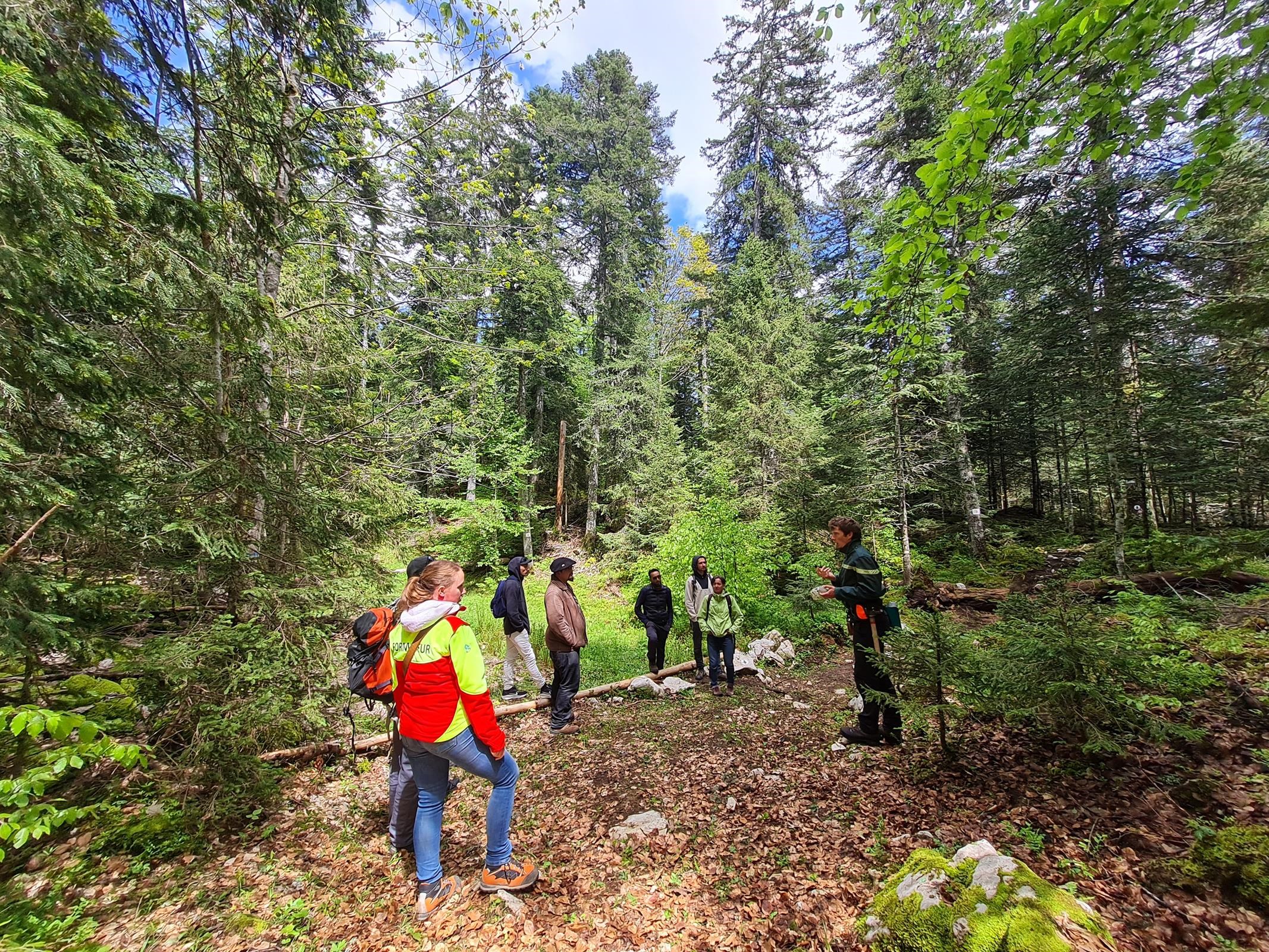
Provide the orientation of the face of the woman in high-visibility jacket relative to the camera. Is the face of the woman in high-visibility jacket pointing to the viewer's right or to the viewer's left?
to the viewer's right

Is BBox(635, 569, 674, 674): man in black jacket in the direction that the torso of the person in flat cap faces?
no

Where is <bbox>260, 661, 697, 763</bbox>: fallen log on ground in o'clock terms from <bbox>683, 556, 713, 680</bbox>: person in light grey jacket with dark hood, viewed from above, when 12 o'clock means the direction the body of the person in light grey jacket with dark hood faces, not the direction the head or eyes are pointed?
The fallen log on ground is roughly at 3 o'clock from the person in light grey jacket with dark hood.

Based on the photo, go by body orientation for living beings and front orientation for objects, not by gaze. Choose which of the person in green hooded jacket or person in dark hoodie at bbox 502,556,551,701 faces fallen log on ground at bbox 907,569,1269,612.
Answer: the person in dark hoodie

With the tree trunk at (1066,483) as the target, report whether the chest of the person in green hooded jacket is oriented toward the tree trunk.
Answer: no

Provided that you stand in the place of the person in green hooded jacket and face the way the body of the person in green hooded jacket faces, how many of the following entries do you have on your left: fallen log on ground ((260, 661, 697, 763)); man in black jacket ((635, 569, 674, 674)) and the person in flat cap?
0

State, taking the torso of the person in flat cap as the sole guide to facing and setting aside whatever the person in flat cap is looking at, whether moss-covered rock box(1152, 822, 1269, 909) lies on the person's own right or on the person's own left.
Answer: on the person's own right

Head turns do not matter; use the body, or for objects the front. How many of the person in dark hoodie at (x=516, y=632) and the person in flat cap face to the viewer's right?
2

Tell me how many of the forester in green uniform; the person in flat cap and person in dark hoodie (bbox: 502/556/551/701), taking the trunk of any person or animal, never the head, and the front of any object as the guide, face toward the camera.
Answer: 0

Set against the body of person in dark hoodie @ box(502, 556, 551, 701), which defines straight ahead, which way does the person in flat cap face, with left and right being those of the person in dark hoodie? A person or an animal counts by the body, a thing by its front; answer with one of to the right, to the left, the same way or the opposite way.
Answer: the same way

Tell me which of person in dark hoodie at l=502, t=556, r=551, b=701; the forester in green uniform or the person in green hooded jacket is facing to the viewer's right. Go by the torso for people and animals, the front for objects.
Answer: the person in dark hoodie

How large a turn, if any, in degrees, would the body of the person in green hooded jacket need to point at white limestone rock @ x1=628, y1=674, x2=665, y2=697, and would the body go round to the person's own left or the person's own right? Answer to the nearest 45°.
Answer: approximately 90° to the person's own right

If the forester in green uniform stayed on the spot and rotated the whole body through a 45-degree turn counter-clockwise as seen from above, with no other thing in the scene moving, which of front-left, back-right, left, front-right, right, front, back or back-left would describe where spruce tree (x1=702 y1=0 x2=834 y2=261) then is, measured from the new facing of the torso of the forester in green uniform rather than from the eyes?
back-right

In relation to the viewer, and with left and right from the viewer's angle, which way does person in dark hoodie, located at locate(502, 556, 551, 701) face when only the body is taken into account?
facing to the right of the viewer

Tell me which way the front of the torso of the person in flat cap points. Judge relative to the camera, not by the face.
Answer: to the viewer's right
